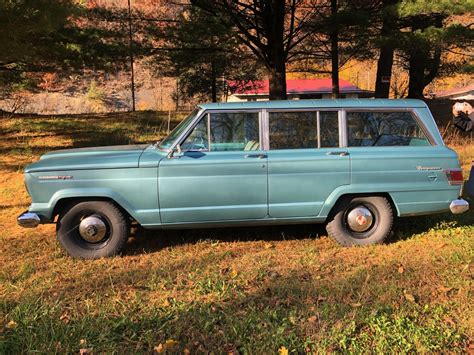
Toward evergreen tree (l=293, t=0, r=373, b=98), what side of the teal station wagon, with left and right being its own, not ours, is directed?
right

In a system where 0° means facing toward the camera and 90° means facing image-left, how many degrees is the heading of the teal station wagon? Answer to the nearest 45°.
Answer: approximately 90°

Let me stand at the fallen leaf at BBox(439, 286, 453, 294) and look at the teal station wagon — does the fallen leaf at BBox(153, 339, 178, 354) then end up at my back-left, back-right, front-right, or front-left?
front-left

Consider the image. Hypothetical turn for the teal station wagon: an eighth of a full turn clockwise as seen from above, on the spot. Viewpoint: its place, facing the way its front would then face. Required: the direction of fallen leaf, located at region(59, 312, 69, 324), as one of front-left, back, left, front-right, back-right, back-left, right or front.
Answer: left

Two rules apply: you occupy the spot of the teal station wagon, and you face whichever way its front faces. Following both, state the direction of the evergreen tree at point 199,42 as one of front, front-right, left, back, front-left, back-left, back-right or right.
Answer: right

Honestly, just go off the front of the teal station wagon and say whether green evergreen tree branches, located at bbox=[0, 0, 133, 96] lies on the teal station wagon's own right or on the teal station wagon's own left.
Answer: on the teal station wagon's own right

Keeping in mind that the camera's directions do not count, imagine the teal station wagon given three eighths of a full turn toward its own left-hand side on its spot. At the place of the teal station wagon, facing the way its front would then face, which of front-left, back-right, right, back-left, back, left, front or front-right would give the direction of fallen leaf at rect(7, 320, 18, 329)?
right

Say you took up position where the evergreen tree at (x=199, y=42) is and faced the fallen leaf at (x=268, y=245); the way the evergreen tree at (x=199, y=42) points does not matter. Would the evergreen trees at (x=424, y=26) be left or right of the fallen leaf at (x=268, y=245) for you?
left

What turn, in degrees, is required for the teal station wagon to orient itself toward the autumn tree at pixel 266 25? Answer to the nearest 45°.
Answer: approximately 90° to its right

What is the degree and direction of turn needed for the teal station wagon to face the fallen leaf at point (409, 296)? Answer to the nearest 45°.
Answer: approximately 135° to its left
